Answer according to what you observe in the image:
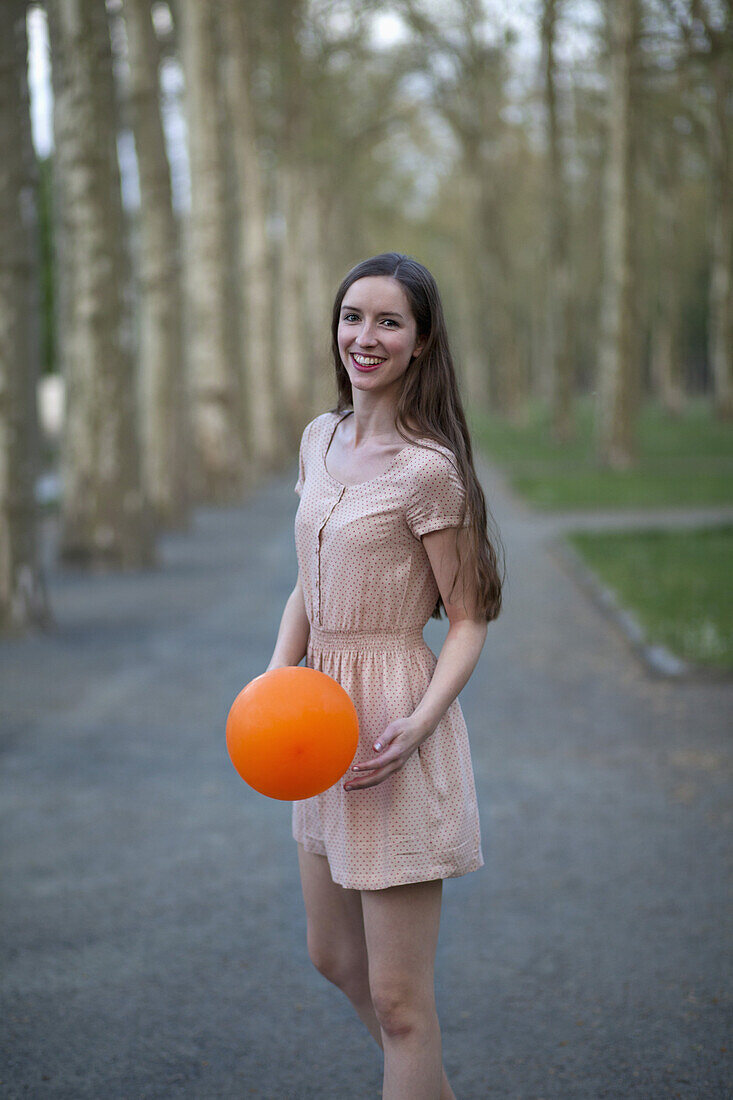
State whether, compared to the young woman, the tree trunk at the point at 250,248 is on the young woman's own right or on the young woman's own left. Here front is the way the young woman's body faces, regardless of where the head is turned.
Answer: on the young woman's own right

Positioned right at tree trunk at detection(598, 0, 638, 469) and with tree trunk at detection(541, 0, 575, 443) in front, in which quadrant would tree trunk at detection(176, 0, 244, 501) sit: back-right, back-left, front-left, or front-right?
back-left

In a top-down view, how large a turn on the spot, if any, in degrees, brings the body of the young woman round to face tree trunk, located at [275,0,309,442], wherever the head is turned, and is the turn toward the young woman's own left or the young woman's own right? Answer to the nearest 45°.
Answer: approximately 135° to the young woman's own right

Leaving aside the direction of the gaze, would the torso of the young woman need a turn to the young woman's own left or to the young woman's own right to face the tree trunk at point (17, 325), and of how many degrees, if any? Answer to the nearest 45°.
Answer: approximately 135° to the young woman's own right

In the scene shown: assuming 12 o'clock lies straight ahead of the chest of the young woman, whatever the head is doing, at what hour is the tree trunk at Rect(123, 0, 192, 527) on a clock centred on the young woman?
The tree trunk is roughly at 4 o'clock from the young woman.

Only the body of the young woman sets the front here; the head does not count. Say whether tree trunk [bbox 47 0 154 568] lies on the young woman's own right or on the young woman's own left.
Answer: on the young woman's own right

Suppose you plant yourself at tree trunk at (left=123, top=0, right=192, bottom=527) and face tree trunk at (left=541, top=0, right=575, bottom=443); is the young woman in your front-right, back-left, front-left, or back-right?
back-right

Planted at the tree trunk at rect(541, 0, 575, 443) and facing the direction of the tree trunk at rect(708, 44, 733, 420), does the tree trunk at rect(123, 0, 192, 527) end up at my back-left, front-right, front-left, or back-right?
back-right

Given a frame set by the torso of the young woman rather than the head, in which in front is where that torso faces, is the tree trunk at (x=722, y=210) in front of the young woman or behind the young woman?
behind

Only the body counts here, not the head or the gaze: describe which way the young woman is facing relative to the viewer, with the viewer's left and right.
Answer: facing the viewer and to the left of the viewer

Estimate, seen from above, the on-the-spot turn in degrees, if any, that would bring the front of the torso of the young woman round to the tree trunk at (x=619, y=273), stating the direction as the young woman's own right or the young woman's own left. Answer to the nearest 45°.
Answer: approximately 135° to the young woman's own right

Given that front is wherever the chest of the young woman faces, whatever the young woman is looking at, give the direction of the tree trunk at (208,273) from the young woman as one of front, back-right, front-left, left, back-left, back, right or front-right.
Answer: back-right
